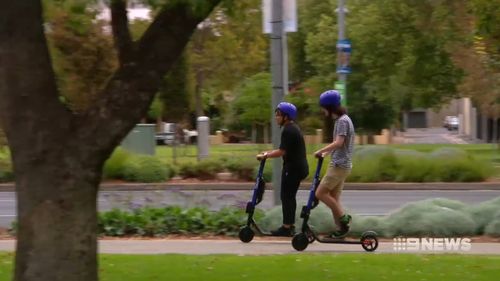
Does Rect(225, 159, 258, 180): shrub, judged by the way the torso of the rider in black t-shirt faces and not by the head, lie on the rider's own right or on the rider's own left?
on the rider's own right

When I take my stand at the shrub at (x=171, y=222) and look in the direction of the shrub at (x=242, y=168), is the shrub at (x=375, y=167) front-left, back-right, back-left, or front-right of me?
front-right

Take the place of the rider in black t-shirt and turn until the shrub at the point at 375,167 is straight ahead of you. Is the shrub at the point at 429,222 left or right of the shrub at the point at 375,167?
right

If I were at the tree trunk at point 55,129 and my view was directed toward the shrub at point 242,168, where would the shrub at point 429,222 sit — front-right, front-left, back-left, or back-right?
front-right

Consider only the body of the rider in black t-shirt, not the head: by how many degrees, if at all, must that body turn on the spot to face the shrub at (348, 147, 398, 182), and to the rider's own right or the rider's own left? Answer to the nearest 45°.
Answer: approximately 90° to the rider's own right

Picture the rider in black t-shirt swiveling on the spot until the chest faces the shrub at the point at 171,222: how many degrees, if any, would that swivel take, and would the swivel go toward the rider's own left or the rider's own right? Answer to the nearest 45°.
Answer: approximately 45° to the rider's own right

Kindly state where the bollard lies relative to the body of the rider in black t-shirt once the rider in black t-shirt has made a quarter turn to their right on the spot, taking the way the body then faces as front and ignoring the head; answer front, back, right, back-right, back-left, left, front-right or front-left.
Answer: front

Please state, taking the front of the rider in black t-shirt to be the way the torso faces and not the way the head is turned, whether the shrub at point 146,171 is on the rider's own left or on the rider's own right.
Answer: on the rider's own right

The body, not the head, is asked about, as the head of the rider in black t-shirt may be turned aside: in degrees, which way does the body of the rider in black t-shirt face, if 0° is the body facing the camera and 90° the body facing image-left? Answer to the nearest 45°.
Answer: approximately 90°

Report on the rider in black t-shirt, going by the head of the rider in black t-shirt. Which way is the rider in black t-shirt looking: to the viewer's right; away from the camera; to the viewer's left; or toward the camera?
to the viewer's left

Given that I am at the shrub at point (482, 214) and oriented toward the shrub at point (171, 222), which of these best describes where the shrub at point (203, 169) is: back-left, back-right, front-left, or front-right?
front-right
